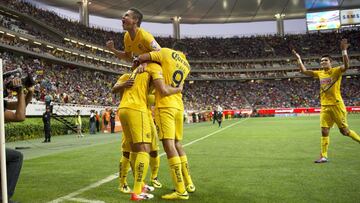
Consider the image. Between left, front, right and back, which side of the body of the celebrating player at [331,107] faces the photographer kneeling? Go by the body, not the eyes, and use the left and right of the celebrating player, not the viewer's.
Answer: front

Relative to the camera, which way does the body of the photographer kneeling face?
to the viewer's right

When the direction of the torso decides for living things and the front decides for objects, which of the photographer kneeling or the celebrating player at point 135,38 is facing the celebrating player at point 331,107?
the photographer kneeling

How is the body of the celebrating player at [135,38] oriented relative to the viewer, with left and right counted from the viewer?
facing the viewer and to the left of the viewer

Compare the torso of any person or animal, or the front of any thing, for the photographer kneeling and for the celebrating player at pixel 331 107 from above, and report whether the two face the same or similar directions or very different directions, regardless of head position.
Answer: very different directions

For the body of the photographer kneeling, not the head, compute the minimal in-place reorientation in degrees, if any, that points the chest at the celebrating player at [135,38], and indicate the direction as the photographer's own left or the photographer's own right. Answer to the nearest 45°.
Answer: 0° — they already face them

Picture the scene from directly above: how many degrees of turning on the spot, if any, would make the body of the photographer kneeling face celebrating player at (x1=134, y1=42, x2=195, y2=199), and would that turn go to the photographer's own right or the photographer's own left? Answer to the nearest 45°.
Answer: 0° — they already face them

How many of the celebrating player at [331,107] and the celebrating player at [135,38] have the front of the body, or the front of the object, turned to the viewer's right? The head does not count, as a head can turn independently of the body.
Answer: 0
